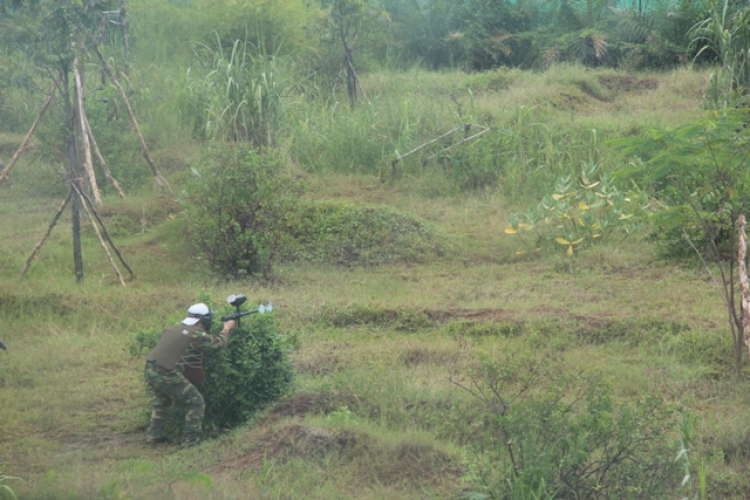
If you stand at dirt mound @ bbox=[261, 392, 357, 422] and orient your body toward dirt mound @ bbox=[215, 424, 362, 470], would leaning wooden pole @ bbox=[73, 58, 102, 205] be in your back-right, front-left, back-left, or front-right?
back-right

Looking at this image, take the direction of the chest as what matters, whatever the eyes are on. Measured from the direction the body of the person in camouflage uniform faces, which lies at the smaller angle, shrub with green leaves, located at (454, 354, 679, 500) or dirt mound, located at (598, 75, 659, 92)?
the dirt mound

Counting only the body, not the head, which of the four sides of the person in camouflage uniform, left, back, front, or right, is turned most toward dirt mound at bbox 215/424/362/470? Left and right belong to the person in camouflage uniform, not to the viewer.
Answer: right

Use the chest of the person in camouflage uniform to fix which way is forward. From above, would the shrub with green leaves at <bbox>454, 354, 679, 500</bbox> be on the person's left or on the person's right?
on the person's right

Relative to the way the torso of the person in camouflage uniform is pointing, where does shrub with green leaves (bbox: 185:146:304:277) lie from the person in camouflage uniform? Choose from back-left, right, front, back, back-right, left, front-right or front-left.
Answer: front-left

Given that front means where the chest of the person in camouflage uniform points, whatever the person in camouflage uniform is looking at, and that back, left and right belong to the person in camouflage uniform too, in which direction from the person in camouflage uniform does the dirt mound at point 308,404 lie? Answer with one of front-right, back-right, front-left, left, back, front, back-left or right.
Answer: front-right

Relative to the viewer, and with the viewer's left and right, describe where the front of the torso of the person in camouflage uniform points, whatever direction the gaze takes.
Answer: facing away from the viewer and to the right of the viewer

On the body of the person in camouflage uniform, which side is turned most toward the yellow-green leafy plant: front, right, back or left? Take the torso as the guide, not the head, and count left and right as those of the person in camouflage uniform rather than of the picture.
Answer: front

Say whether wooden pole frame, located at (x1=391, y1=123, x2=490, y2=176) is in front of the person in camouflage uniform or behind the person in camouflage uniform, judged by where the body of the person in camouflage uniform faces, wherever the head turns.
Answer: in front

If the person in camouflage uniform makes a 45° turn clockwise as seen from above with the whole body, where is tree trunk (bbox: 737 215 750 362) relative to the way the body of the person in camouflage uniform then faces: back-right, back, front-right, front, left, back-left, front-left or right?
front

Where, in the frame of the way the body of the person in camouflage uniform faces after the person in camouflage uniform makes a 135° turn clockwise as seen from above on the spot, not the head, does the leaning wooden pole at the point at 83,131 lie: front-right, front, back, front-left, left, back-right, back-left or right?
back

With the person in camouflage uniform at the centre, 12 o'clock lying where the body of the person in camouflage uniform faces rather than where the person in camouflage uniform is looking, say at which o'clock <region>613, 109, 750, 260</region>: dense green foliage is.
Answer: The dense green foliage is roughly at 1 o'clock from the person in camouflage uniform.
